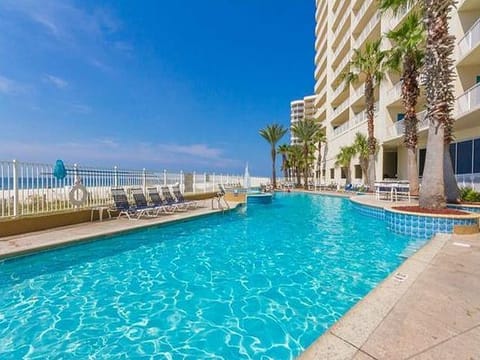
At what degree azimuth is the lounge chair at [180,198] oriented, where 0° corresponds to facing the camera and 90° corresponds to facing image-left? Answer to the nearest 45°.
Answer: approximately 315°

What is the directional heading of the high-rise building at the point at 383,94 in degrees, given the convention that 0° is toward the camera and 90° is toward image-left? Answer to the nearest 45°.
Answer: approximately 45°

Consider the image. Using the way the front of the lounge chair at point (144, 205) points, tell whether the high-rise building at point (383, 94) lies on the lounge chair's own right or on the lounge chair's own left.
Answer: on the lounge chair's own left

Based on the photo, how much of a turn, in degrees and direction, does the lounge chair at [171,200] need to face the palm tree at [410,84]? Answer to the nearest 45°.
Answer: approximately 45° to its left

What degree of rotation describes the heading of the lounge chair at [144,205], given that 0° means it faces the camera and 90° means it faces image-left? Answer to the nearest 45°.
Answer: approximately 315°

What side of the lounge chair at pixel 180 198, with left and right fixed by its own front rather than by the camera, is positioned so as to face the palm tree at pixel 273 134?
left

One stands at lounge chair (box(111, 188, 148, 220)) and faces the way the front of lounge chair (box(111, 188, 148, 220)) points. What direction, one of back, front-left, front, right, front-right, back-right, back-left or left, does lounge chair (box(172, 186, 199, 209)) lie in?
left

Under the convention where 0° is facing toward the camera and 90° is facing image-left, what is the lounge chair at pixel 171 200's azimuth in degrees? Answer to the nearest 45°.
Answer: approximately 315°

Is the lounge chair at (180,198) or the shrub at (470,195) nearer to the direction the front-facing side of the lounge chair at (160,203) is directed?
the shrub
